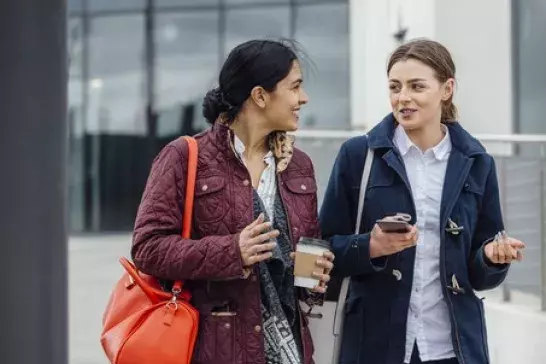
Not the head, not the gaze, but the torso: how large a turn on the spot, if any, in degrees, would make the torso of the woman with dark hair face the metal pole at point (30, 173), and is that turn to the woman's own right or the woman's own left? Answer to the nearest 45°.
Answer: approximately 45° to the woman's own right

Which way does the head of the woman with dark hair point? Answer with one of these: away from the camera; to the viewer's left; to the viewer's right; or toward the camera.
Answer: to the viewer's right

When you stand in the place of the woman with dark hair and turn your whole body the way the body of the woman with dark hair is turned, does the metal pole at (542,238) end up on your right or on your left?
on your left

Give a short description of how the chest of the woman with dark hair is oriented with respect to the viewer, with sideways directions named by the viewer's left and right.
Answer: facing the viewer and to the right of the viewer
